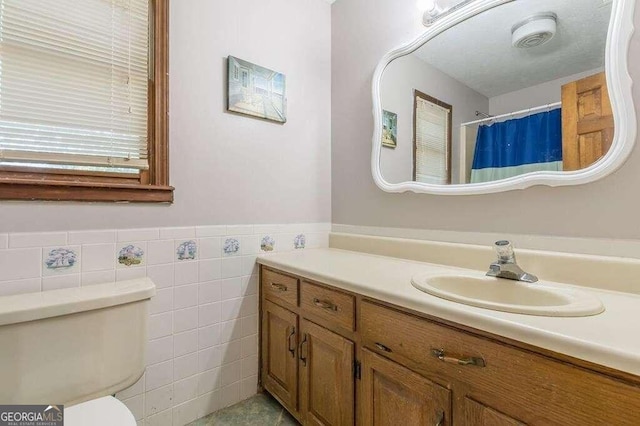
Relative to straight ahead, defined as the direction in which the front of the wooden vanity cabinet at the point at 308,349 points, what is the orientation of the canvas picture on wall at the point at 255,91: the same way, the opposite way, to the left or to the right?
to the left

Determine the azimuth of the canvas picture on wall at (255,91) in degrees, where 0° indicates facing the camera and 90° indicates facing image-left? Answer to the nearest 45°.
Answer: approximately 315°

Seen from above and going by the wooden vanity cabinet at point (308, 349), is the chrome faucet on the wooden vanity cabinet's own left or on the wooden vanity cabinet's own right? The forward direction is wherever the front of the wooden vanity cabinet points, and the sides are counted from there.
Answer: on the wooden vanity cabinet's own left

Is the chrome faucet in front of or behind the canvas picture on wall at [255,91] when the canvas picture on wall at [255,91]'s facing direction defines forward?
in front

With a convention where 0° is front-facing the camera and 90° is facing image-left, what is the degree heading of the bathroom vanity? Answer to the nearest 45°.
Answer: approximately 45°

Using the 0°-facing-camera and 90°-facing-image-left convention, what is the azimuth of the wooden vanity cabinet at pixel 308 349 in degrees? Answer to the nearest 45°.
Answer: approximately 45°

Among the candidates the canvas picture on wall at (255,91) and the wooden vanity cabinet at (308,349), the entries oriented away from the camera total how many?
0

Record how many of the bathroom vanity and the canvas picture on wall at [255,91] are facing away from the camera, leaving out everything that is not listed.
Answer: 0
